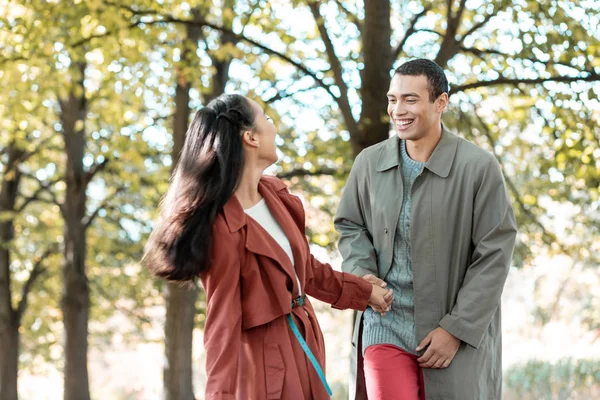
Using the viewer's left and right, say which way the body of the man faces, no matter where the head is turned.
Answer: facing the viewer and to the left of the viewer

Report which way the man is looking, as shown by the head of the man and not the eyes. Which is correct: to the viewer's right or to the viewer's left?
to the viewer's left

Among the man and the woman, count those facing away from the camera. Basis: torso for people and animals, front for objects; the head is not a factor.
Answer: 0
